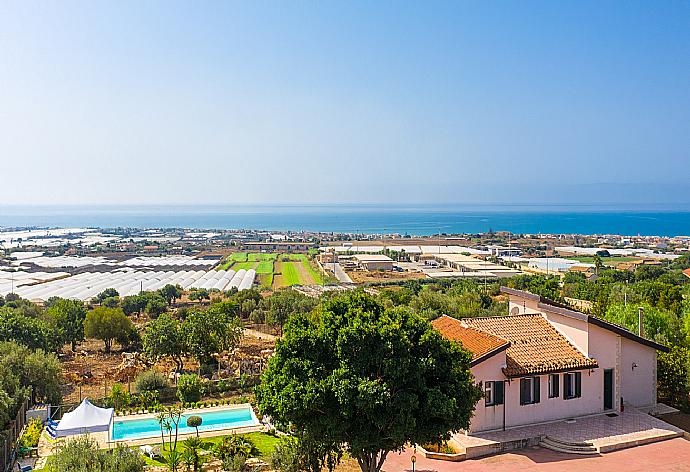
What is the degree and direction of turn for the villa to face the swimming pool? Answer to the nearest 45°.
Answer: approximately 135° to its right

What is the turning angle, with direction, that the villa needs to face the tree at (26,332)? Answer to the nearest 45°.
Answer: approximately 135° to its right

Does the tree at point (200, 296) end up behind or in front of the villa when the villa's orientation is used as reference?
behind

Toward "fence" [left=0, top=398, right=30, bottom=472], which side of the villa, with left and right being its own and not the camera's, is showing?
right

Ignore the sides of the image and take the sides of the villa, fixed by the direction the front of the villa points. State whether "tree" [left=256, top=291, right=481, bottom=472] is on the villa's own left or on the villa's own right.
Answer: on the villa's own right

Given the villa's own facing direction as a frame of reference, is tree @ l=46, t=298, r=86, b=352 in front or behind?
behind

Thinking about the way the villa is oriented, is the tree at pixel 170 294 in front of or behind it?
behind

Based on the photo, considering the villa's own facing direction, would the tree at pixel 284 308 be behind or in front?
behind

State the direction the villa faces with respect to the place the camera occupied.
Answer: facing the viewer and to the right of the viewer

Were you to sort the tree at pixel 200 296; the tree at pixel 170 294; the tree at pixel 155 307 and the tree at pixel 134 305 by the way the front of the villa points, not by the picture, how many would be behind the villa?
4

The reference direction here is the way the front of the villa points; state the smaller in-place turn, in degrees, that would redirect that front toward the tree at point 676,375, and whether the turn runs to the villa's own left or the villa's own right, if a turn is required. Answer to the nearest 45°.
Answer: approximately 90° to the villa's own left

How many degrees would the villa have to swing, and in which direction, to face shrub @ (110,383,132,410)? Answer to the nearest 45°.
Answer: approximately 135° to its right

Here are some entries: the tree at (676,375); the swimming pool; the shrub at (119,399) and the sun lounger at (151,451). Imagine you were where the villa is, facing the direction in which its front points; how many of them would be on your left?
1

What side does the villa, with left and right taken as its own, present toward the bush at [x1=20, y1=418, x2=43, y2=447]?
right
